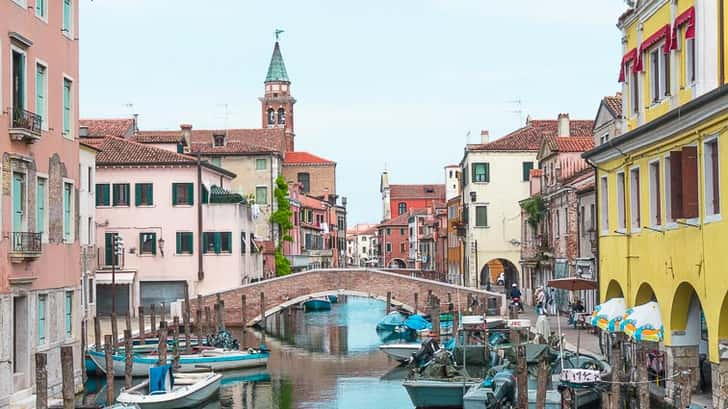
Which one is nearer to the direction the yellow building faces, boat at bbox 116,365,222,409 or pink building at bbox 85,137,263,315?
the boat

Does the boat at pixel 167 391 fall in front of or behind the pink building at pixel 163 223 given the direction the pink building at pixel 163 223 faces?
in front

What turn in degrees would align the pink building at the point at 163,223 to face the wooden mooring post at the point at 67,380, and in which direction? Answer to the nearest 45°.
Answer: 0° — it already faces it

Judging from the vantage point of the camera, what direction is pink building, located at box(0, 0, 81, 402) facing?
facing the viewer and to the right of the viewer

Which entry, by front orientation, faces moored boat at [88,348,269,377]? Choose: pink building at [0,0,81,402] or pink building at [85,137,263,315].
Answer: pink building at [85,137,263,315]

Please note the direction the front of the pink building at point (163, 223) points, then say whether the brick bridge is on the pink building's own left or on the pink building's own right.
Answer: on the pink building's own left

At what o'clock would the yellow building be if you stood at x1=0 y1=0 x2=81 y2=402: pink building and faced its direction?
The yellow building is roughly at 11 o'clock from the pink building.

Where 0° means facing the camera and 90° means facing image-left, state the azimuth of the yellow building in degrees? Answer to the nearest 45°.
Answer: approximately 45°

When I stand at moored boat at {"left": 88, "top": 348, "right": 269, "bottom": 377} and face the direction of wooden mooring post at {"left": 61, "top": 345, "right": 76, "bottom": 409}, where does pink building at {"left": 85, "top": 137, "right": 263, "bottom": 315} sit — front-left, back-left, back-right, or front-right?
back-right

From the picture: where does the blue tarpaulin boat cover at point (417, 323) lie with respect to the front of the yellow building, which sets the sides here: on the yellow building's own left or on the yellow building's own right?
on the yellow building's own right

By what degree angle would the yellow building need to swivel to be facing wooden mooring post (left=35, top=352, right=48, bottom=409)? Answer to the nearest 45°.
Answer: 0° — it already faces it

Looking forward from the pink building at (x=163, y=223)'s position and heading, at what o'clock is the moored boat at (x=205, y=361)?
The moored boat is roughly at 12 o'clock from the pink building.
